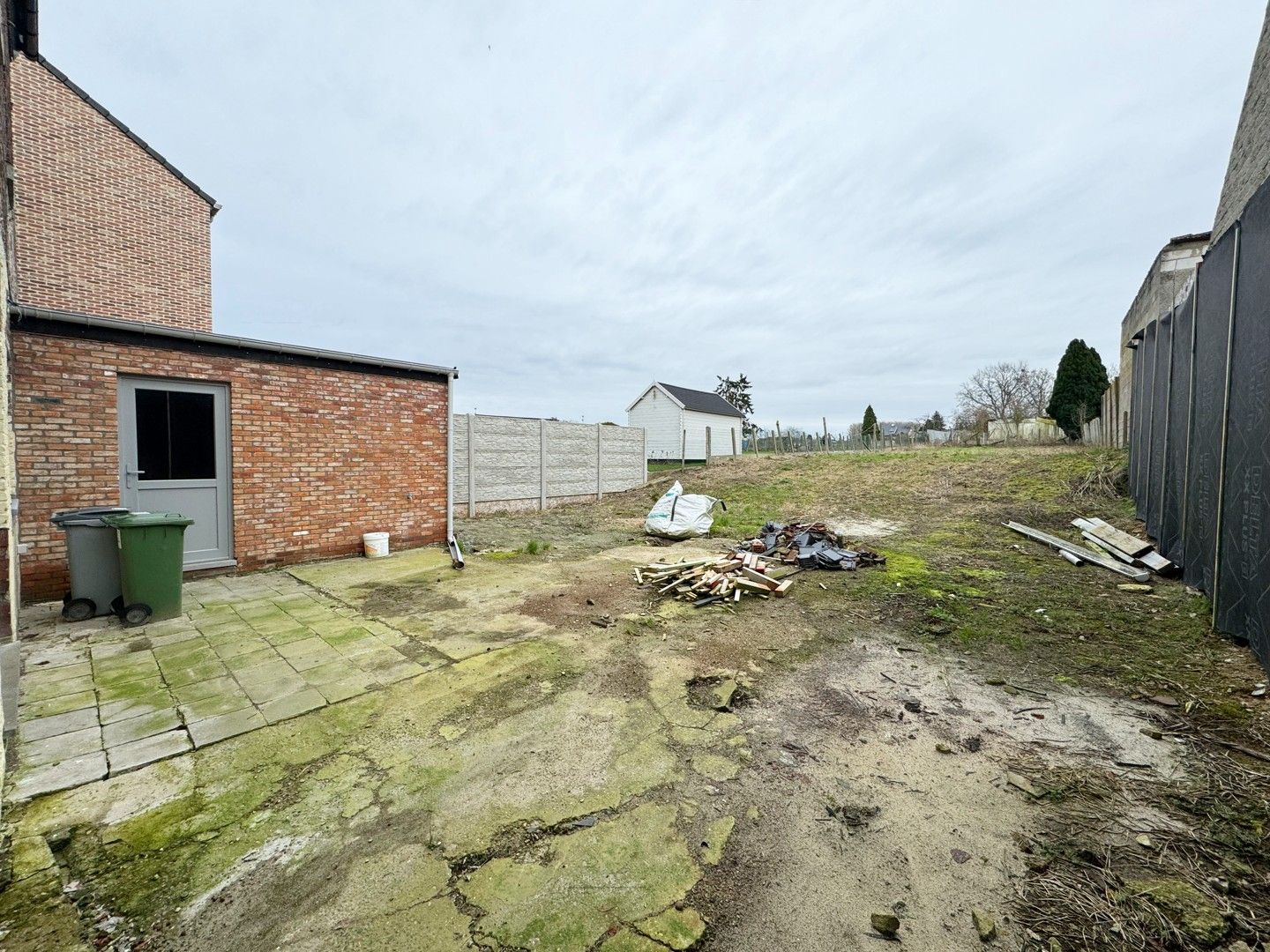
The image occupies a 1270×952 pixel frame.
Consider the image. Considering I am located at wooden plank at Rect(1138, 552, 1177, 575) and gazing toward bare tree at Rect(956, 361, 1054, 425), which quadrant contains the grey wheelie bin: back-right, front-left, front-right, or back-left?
back-left

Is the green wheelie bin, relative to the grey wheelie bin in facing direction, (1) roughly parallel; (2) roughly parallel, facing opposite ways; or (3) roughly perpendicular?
roughly parallel

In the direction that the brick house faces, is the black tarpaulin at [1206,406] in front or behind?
in front

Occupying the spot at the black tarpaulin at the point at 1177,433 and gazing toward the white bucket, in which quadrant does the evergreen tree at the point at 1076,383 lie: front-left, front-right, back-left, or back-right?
back-right

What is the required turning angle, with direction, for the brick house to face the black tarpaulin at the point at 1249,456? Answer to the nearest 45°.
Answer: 0° — it already faces it

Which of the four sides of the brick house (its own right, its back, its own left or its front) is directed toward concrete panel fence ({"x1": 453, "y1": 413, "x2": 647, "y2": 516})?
left

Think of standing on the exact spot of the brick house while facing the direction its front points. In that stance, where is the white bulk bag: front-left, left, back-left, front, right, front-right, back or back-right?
front-left

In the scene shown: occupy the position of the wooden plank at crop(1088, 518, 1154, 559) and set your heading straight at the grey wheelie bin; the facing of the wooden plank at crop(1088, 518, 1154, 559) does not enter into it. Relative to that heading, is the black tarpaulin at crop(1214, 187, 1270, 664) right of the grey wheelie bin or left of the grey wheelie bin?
left

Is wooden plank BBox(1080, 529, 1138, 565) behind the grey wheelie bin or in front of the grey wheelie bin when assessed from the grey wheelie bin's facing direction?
in front

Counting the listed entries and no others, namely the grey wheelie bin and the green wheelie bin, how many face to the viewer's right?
2

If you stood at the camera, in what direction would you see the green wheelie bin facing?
facing to the right of the viewer

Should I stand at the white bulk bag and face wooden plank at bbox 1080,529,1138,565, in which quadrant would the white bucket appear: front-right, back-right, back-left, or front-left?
back-right
